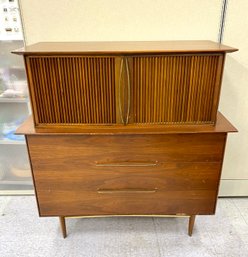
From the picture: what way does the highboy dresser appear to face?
toward the camera

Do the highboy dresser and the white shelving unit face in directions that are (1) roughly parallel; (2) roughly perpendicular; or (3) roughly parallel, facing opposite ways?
roughly parallel

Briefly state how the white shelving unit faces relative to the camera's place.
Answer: facing the viewer

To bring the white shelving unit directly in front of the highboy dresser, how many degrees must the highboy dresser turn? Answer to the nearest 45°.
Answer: approximately 135° to its right

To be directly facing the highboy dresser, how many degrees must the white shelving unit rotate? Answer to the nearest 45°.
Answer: approximately 45° to its left

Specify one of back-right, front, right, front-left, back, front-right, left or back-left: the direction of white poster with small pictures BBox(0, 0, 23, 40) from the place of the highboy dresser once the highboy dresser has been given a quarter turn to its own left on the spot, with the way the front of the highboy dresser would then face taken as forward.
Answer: back-left
